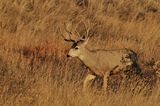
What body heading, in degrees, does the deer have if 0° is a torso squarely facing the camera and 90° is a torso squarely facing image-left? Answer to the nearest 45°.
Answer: approximately 90°
